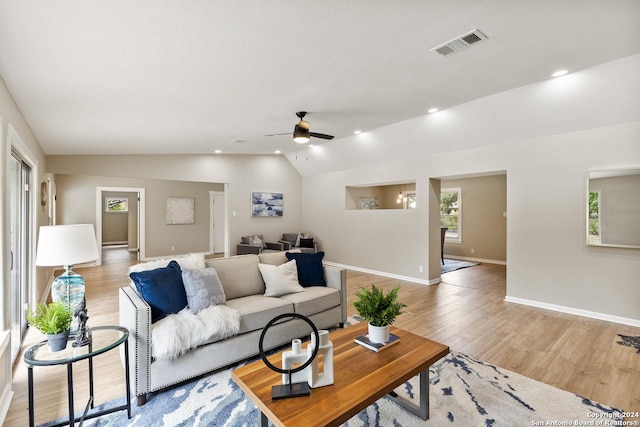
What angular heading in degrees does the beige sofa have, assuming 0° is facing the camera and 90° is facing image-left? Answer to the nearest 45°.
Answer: approximately 315°

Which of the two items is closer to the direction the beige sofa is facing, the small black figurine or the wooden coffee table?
the wooden coffee table

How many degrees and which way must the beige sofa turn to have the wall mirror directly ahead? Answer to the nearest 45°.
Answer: approximately 45° to its left

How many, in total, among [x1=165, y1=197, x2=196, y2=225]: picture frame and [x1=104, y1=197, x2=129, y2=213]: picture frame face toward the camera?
2

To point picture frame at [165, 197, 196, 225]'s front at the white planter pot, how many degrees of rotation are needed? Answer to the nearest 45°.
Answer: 0° — it already faces it
